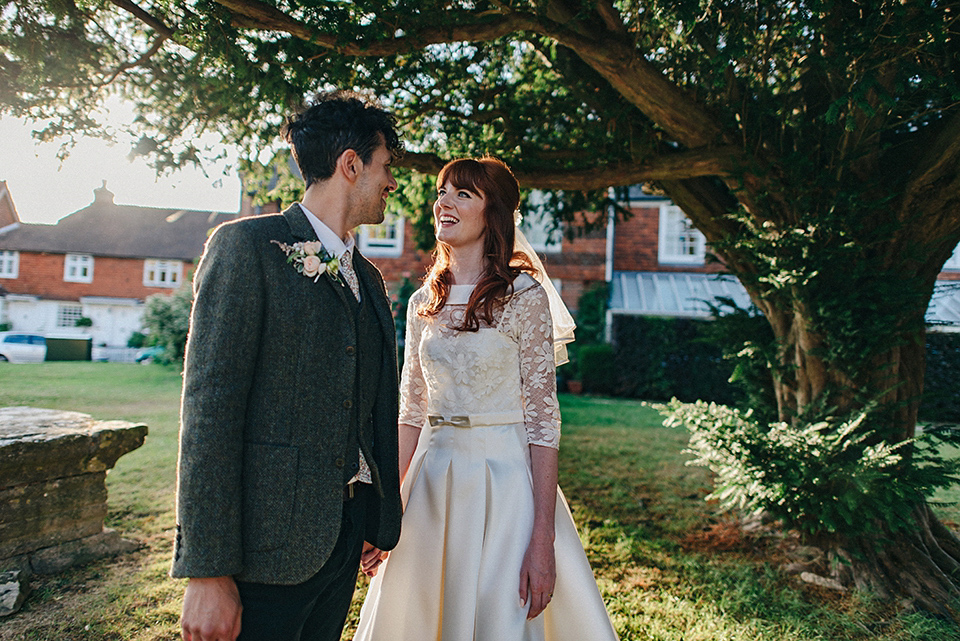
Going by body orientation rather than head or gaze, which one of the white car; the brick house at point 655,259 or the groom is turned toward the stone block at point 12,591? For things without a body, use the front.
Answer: the brick house

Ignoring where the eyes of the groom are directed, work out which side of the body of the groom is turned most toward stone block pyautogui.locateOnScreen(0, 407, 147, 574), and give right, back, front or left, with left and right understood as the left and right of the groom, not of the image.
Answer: back

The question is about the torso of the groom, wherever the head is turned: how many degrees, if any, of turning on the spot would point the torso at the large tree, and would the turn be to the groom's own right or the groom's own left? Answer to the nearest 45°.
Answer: approximately 90° to the groom's own left

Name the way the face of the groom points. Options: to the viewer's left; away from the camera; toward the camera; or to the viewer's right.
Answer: to the viewer's right

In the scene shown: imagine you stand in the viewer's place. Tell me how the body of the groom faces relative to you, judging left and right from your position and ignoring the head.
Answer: facing the viewer and to the right of the viewer

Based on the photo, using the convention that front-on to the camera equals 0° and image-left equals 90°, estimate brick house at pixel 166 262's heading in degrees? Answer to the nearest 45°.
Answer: approximately 0°

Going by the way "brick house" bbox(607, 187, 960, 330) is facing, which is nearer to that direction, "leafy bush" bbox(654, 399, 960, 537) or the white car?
the leafy bush

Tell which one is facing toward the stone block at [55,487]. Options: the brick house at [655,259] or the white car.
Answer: the brick house

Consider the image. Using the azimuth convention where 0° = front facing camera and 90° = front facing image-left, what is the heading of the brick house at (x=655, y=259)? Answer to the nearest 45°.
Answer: approximately 0°

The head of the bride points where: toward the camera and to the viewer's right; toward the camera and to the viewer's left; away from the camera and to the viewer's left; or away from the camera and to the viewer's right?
toward the camera and to the viewer's left

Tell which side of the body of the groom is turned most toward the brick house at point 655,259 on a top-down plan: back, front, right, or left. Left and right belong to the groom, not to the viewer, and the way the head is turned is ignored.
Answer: left

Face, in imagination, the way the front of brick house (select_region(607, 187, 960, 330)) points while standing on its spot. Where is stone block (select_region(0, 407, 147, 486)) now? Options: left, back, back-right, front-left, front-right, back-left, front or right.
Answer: front
